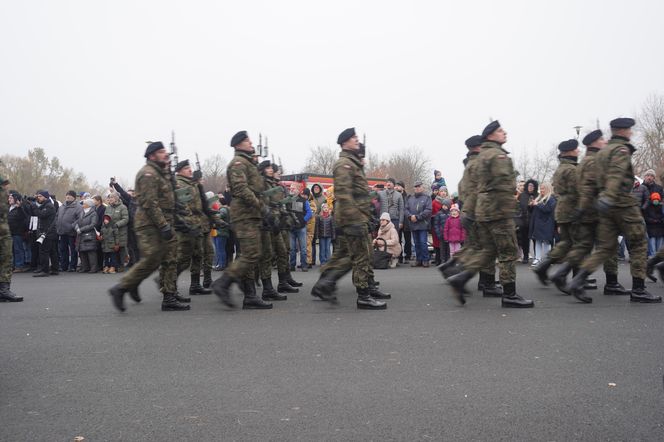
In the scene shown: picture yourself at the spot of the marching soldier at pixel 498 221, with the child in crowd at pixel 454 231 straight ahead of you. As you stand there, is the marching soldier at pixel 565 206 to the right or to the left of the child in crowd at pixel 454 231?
right

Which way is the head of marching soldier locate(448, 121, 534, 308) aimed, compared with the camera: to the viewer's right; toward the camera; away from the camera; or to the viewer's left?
to the viewer's right

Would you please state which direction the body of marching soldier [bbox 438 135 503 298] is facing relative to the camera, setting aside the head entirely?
to the viewer's right

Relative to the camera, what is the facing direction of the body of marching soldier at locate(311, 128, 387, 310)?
to the viewer's right

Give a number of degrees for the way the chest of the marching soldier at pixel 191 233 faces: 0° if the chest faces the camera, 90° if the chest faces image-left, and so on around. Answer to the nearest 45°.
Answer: approximately 270°

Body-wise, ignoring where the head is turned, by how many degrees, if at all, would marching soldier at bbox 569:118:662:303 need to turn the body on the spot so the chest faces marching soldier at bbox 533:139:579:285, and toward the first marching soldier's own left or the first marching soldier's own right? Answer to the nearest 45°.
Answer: approximately 135° to the first marching soldier's own left

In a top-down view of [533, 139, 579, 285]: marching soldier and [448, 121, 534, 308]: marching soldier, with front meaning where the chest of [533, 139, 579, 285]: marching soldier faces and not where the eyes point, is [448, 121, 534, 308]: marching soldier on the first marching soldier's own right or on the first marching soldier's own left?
on the first marching soldier's own right

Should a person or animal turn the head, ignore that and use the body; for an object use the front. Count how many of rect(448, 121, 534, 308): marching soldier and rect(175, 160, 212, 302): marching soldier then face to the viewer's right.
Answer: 2

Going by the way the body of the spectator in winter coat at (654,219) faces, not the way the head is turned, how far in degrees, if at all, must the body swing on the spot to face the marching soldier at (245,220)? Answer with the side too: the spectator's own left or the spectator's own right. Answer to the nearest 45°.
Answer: approximately 45° to the spectator's own right

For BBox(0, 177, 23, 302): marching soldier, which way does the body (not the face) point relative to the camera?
to the viewer's right

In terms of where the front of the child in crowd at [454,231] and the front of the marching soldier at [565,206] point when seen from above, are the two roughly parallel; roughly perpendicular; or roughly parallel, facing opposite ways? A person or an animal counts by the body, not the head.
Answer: roughly perpendicular
